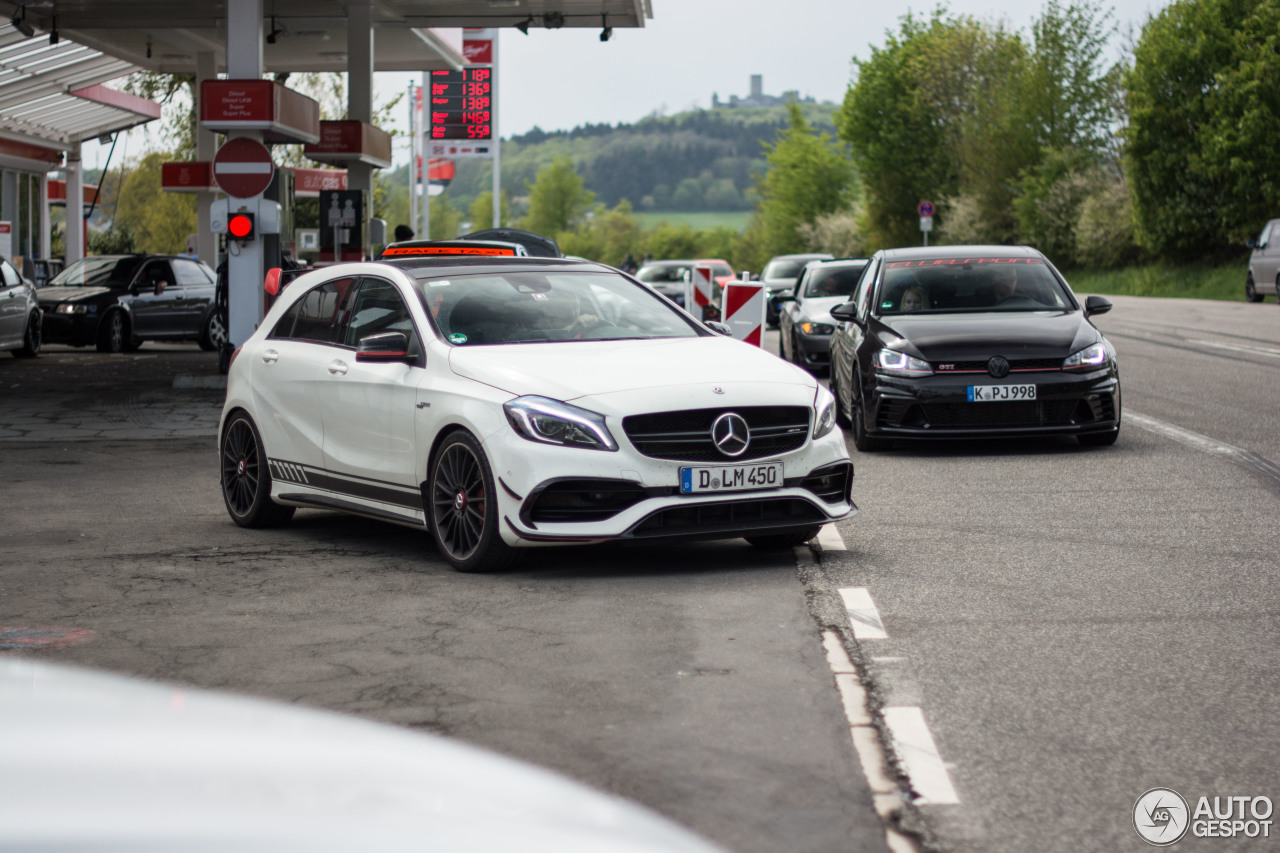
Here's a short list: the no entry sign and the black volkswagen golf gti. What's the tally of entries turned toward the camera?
2

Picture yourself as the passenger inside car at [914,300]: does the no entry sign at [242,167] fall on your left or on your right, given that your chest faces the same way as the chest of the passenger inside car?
on your right

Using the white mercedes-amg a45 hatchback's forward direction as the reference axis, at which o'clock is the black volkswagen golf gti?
The black volkswagen golf gti is roughly at 9 o'clock from the white mercedes-amg a45 hatchback.

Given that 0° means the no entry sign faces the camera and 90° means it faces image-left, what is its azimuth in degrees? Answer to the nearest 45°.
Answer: approximately 0°

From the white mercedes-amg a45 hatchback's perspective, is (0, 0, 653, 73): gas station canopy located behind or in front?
behind

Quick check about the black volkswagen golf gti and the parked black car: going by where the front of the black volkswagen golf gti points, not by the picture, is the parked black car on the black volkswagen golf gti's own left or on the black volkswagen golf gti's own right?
on the black volkswagen golf gti's own right

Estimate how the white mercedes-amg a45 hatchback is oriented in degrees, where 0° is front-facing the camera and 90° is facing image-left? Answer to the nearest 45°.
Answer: approximately 315°
